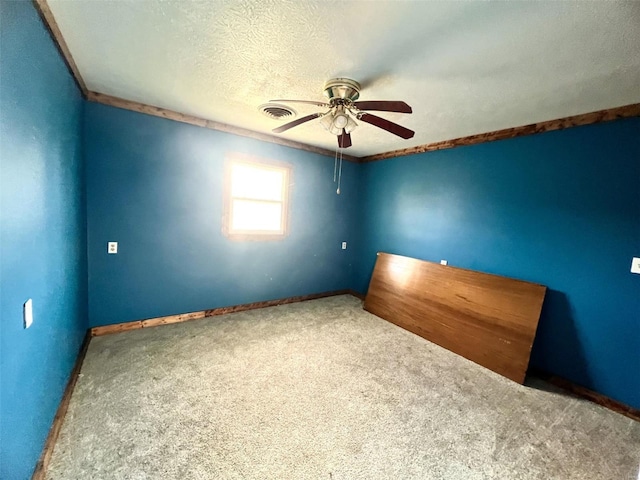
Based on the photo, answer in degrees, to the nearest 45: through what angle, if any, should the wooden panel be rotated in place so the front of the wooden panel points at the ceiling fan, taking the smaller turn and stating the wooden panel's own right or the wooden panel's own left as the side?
0° — it already faces it

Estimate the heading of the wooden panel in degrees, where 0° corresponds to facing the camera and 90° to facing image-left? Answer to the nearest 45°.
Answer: approximately 45°

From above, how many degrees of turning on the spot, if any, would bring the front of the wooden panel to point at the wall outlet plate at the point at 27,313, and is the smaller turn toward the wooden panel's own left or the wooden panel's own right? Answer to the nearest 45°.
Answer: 0° — it already faces it
